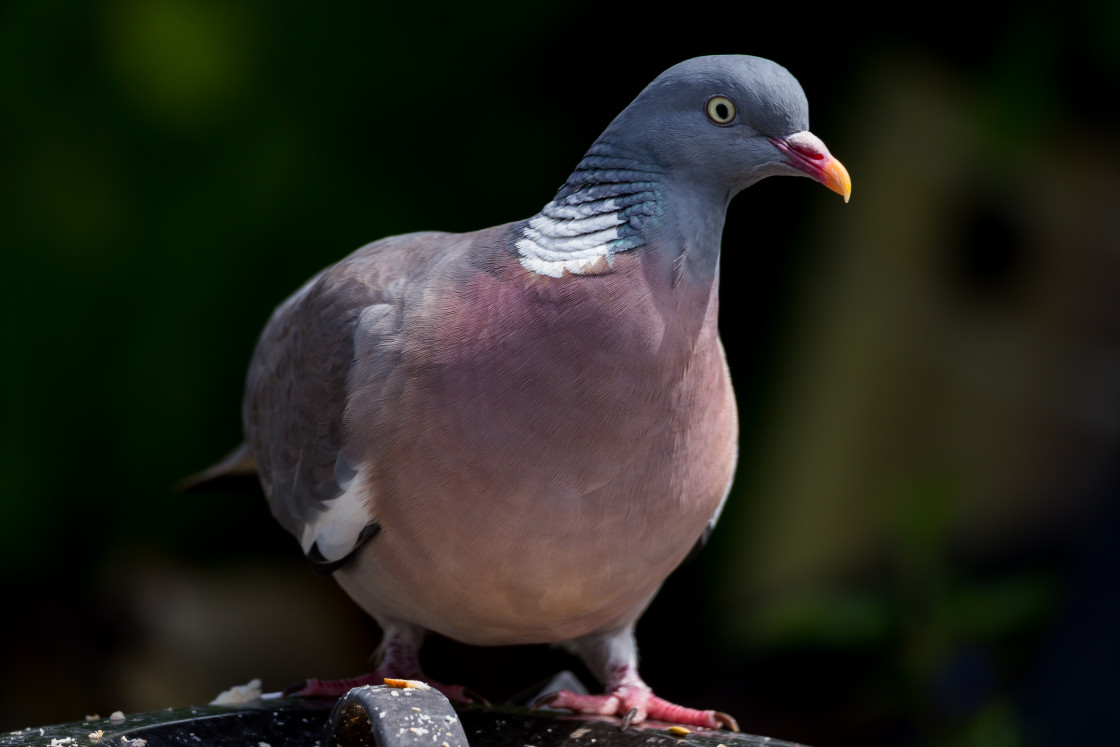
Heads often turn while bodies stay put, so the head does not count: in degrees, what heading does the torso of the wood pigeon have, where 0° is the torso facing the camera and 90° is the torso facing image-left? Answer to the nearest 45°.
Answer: approximately 315°
